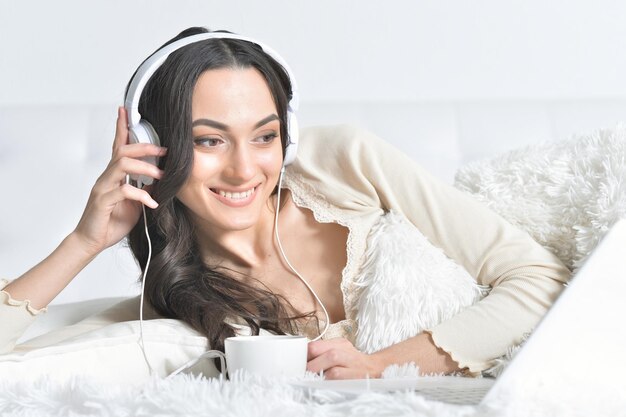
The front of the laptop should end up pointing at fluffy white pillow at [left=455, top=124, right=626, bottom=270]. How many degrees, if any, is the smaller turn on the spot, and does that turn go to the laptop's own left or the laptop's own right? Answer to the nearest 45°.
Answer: approximately 45° to the laptop's own right

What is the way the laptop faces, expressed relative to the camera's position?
facing away from the viewer and to the left of the viewer

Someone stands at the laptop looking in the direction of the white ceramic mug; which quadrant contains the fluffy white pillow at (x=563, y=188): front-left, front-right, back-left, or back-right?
front-right

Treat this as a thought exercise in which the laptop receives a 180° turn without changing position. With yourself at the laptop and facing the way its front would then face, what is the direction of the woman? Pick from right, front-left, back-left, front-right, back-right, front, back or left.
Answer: back

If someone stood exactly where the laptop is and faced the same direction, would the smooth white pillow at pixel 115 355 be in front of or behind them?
in front
